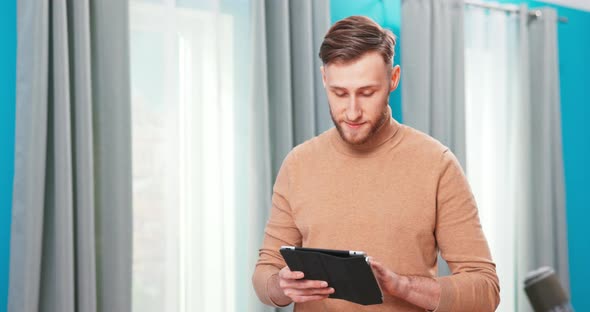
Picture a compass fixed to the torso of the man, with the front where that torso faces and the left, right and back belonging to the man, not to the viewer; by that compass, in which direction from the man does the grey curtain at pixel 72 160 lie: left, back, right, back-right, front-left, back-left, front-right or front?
back-right

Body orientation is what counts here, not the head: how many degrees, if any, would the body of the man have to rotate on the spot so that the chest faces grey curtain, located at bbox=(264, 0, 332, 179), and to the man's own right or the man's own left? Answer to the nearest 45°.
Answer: approximately 180°

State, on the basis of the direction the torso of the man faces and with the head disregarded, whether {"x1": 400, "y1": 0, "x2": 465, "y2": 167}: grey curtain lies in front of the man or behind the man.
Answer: behind

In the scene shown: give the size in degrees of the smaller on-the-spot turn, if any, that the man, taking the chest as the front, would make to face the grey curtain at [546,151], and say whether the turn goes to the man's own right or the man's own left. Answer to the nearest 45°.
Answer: approximately 180°

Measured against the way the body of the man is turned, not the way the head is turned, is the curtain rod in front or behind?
behind

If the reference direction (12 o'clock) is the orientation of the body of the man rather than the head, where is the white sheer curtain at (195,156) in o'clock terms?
The white sheer curtain is roughly at 5 o'clock from the man.

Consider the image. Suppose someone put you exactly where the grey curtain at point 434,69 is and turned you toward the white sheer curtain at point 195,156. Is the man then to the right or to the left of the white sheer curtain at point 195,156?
left

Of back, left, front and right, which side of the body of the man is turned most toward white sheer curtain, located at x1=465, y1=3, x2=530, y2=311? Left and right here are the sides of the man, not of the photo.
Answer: back

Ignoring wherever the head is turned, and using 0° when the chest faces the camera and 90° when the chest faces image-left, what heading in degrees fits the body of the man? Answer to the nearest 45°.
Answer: approximately 0°
